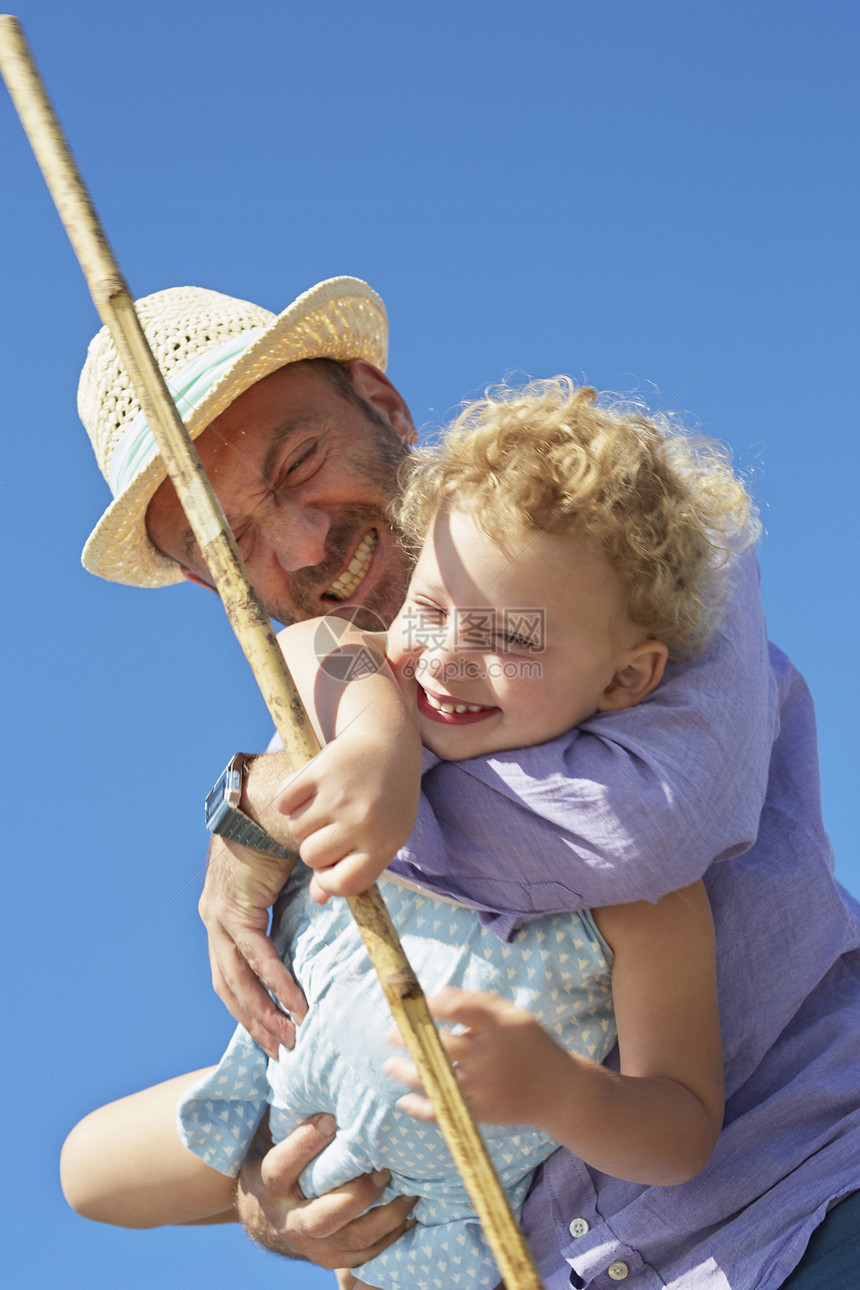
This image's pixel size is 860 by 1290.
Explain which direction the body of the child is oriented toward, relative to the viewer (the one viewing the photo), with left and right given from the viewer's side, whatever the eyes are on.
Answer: facing the viewer and to the left of the viewer

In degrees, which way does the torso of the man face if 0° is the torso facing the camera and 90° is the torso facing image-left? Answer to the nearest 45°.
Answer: approximately 45°
